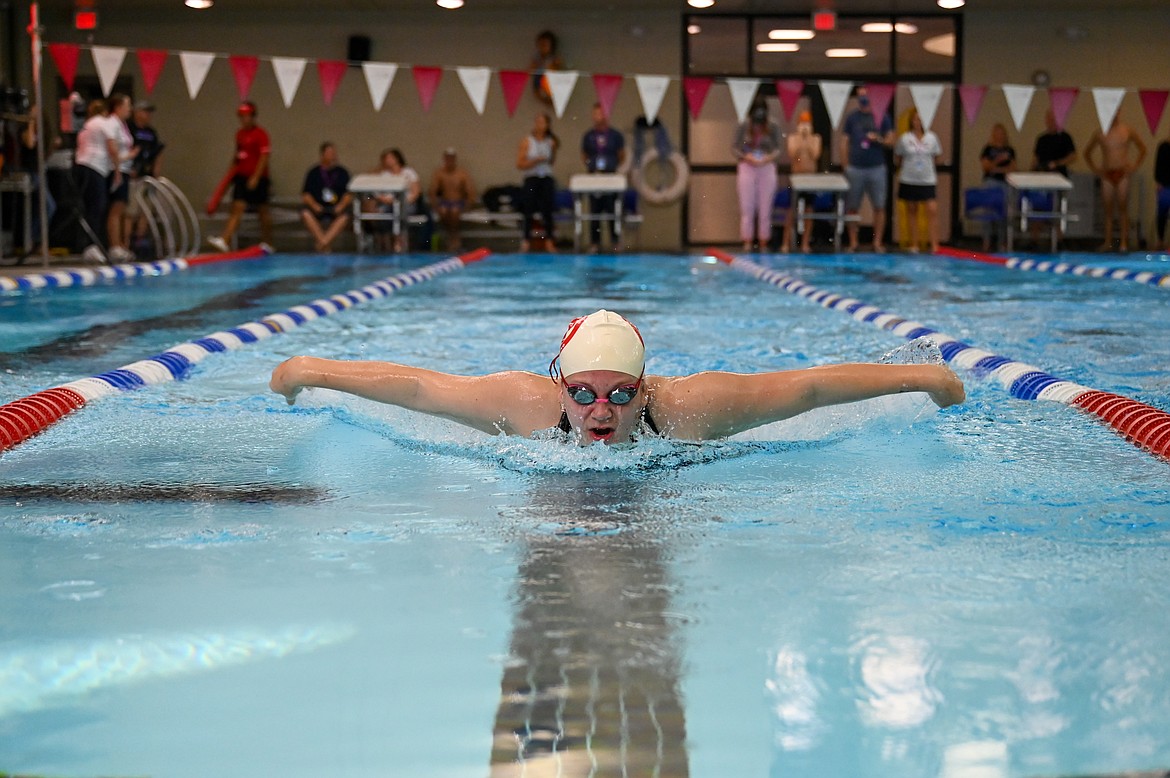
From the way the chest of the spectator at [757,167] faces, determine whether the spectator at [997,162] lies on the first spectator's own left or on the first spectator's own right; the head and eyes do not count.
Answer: on the first spectator's own left

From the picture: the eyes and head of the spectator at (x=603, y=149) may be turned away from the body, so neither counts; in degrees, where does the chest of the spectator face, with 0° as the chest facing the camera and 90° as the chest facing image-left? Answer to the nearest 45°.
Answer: approximately 0°

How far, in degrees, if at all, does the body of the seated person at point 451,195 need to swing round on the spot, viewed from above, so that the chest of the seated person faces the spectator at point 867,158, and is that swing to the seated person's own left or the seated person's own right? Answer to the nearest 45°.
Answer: approximately 45° to the seated person's own left

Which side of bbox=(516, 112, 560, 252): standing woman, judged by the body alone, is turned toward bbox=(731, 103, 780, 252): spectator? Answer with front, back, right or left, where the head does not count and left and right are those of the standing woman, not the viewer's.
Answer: left

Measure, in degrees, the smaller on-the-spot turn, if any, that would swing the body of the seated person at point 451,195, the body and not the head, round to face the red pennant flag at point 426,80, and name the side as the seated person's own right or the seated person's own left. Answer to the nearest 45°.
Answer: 0° — they already face it

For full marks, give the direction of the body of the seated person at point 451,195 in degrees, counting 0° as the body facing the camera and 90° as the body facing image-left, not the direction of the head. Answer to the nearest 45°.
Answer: approximately 0°
